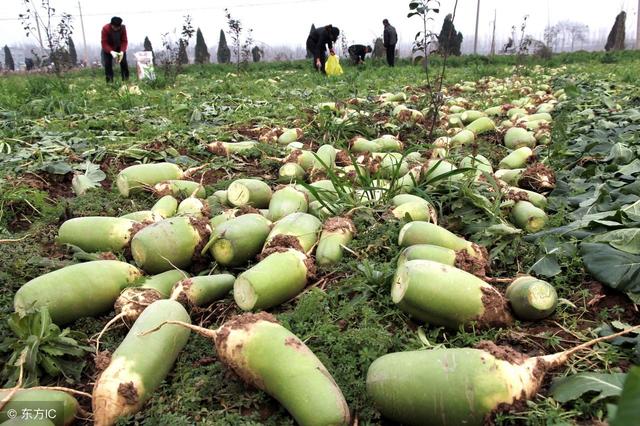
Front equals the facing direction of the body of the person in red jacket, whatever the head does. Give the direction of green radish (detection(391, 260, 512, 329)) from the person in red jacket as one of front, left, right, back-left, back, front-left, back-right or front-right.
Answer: front

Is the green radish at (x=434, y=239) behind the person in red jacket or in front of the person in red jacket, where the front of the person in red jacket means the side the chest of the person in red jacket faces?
in front

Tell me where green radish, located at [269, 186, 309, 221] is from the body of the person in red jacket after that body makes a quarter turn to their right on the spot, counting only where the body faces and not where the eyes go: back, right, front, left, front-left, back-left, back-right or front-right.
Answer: left

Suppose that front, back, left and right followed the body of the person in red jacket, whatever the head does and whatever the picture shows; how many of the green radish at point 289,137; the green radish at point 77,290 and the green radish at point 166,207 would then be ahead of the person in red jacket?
3

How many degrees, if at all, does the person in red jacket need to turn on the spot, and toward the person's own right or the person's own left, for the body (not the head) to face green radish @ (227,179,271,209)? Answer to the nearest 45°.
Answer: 0° — they already face it

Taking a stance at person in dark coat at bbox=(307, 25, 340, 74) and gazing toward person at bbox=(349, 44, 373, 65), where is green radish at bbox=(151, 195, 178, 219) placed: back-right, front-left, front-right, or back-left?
back-right

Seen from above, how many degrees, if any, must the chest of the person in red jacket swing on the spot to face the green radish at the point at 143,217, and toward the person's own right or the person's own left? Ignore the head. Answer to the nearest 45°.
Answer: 0° — they already face it

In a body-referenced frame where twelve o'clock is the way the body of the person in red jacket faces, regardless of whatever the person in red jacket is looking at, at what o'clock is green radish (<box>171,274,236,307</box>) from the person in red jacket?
The green radish is roughly at 12 o'clock from the person in red jacket.

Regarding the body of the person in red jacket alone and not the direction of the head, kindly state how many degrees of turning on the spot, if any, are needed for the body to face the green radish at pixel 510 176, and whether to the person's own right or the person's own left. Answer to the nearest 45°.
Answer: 0° — they already face it

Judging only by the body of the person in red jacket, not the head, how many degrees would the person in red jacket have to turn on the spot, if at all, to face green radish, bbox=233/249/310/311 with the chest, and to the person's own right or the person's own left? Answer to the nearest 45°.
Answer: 0° — they already face it

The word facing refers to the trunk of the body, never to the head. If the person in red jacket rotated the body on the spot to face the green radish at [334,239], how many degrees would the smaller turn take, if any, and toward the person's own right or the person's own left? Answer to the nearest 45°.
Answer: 0° — they already face it

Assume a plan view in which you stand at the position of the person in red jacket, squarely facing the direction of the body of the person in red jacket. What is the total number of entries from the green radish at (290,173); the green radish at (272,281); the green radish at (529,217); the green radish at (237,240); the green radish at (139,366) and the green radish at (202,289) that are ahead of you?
6

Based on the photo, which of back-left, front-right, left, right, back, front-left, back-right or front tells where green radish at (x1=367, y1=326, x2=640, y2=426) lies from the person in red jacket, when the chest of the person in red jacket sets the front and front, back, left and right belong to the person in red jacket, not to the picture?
front

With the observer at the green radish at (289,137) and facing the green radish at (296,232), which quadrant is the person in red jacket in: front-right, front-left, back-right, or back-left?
back-right

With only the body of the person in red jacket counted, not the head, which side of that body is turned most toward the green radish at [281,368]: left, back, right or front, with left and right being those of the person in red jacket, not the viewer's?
front

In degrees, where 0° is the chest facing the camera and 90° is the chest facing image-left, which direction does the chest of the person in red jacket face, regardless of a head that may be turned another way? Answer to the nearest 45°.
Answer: approximately 0°

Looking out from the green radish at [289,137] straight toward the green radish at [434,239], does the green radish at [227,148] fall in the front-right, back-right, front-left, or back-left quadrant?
front-right

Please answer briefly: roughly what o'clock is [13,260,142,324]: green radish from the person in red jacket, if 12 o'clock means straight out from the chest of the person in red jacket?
The green radish is roughly at 12 o'clock from the person in red jacket.

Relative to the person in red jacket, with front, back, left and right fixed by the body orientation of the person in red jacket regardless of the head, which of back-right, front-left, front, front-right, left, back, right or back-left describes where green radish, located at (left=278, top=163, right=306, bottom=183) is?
front
